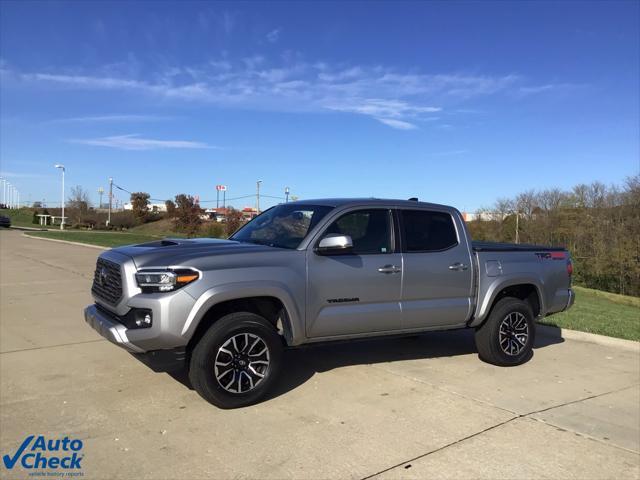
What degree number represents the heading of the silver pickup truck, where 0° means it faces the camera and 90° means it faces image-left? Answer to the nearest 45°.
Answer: approximately 45°
